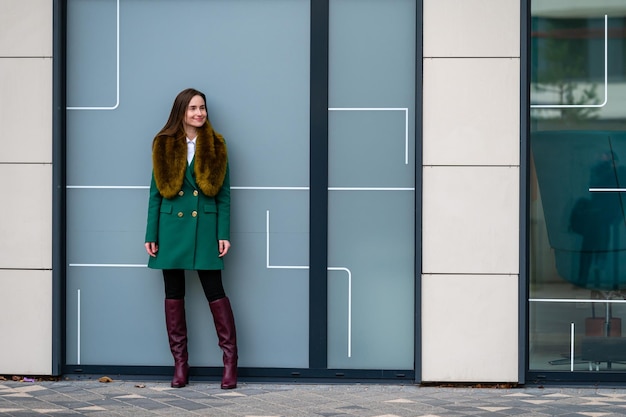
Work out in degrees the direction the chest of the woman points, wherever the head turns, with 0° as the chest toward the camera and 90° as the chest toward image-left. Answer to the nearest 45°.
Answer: approximately 0°
